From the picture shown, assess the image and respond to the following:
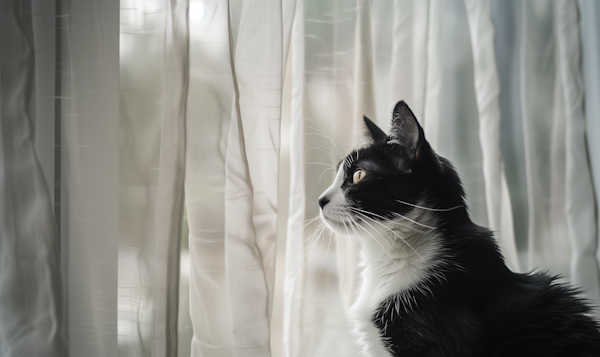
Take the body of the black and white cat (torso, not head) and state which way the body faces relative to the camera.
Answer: to the viewer's left
